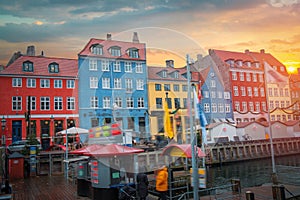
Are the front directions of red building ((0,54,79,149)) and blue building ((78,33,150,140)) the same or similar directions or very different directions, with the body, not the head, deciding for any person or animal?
same or similar directions

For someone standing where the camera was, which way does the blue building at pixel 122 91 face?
facing the viewer
